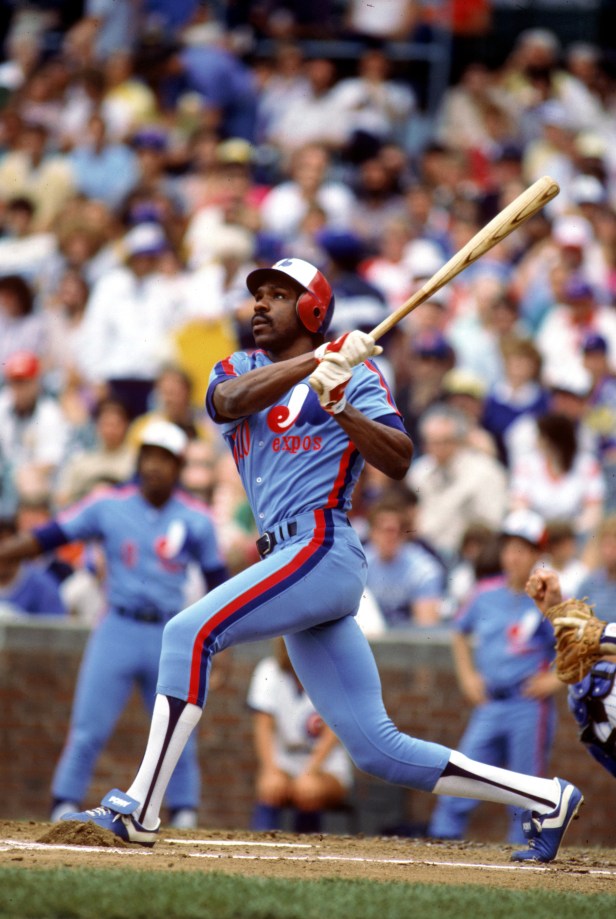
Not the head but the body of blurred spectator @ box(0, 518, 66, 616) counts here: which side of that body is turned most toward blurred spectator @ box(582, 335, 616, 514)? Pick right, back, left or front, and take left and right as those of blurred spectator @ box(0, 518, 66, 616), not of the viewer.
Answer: left

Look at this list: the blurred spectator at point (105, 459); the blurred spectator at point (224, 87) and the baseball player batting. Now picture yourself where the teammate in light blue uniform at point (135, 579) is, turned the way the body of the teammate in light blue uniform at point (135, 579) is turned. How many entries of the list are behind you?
2

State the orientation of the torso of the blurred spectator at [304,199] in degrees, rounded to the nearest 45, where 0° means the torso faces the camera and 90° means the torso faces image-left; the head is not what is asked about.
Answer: approximately 0°
